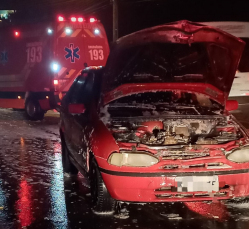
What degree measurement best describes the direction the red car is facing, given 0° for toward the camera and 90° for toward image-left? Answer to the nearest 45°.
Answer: approximately 315°

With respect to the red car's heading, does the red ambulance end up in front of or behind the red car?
behind
